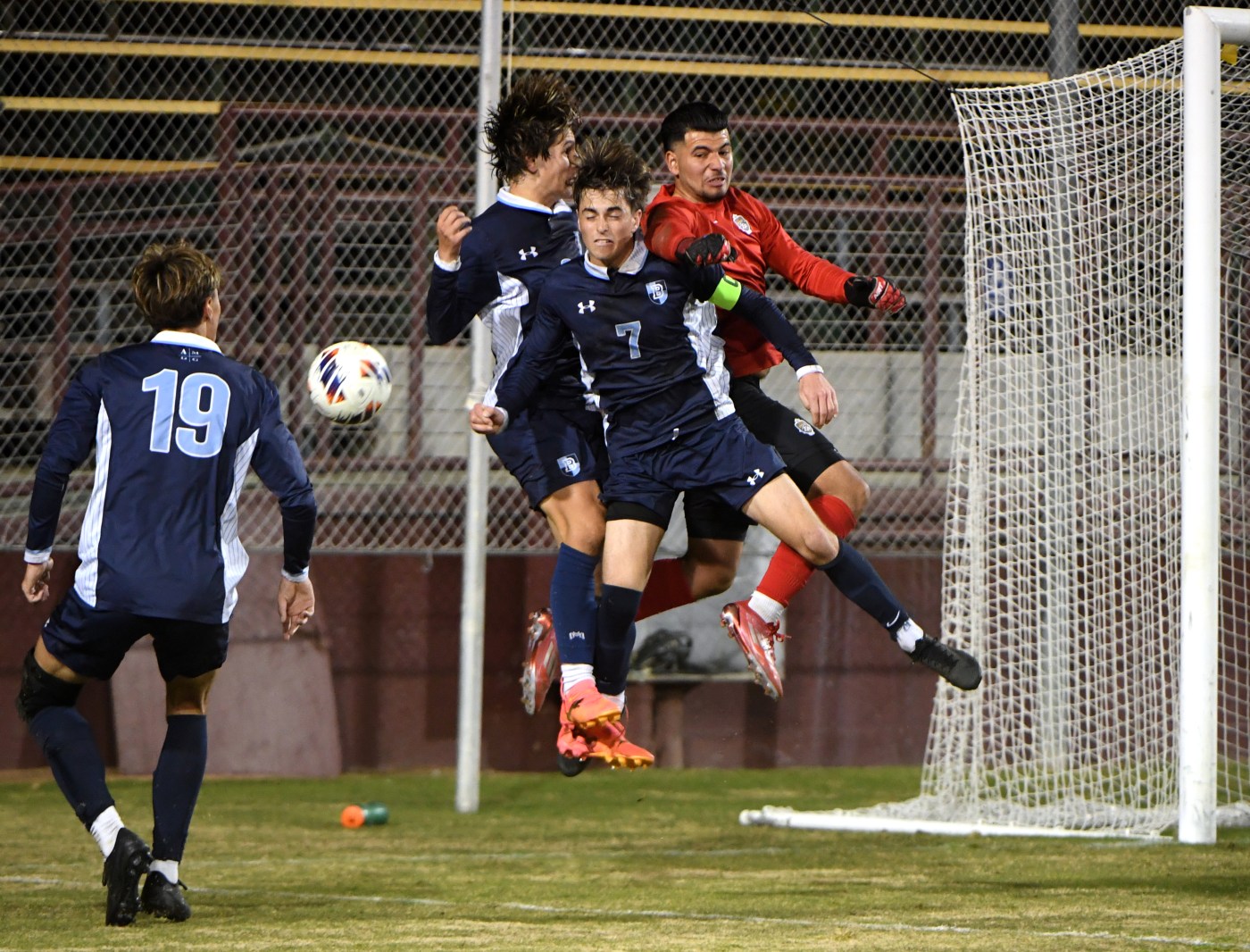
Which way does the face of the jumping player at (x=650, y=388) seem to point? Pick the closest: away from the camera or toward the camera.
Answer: toward the camera

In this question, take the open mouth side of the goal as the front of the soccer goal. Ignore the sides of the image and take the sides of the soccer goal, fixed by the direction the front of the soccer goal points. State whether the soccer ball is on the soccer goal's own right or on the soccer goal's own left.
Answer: on the soccer goal's own right

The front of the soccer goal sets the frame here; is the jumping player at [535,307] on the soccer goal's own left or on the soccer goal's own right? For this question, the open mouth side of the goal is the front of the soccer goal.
on the soccer goal's own right

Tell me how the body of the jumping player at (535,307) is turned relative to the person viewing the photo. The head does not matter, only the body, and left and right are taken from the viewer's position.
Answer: facing the viewer and to the right of the viewer
